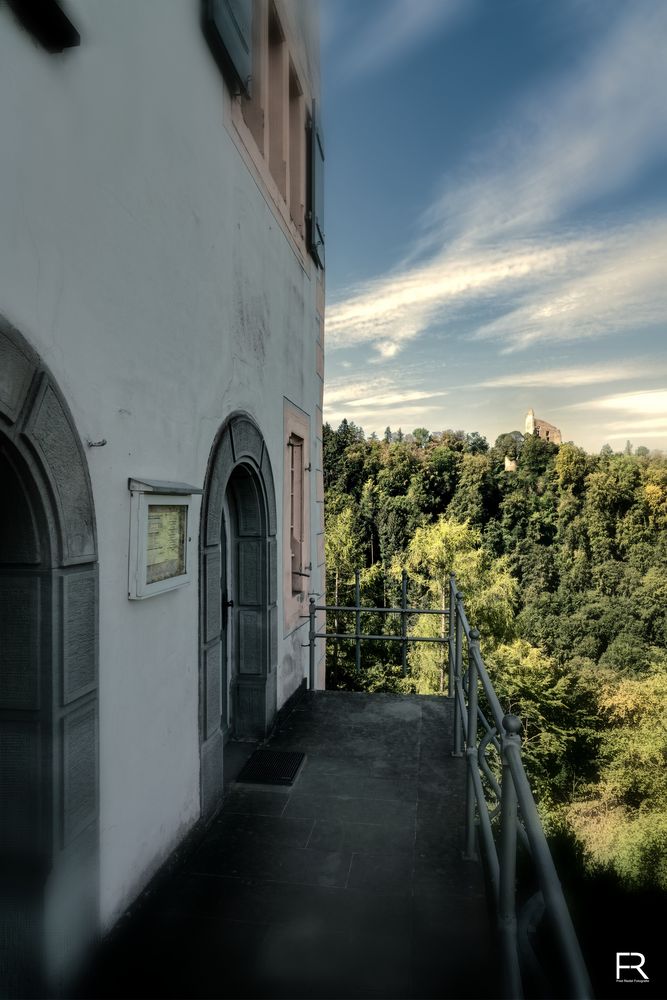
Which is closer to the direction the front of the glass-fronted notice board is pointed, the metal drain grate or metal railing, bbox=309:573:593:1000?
the metal railing

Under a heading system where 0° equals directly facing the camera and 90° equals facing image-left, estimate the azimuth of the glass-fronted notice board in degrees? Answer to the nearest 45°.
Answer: approximately 315°

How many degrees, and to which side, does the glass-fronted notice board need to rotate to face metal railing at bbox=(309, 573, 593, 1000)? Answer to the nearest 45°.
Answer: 0° — it already faces it

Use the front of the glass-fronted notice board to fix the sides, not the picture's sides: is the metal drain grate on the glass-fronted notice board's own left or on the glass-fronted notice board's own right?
on the glass-fronted notice board's own left
